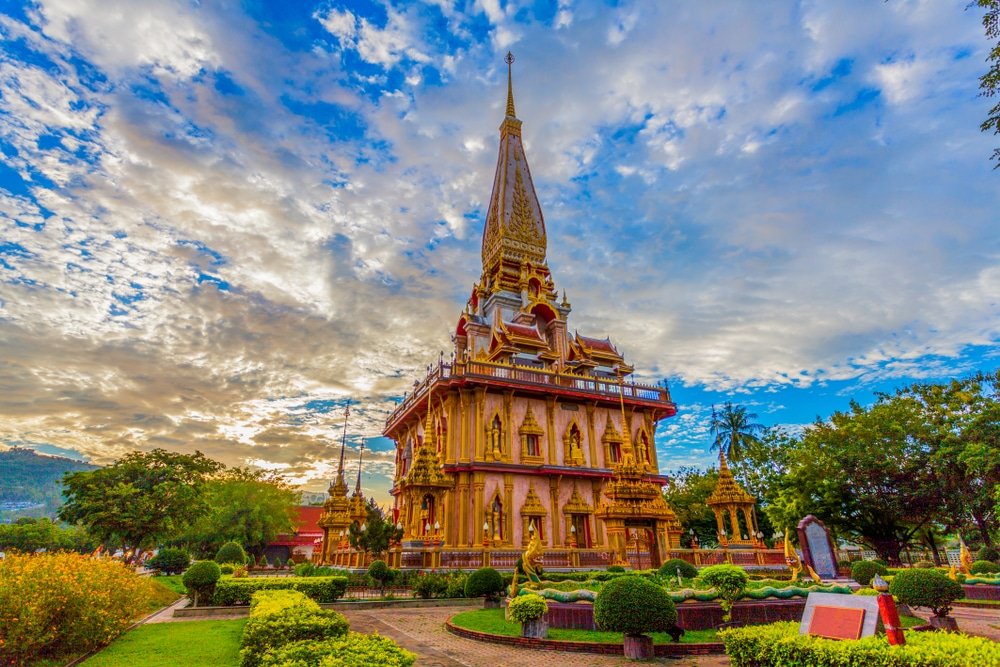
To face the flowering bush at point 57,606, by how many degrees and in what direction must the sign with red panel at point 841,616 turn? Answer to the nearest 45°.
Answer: approximately 90° to its right

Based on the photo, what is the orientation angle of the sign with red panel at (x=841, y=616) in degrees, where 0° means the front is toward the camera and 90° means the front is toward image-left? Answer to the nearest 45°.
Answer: approximately 0°

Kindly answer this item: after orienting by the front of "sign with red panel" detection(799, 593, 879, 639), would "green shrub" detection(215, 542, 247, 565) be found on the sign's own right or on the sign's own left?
on the sign's own right

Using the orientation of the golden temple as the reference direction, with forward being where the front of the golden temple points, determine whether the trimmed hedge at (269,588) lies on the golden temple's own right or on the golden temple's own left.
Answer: on the golden temple's own right

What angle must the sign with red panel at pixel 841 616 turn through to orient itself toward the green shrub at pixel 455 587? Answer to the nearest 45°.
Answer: approximately 135° to its right

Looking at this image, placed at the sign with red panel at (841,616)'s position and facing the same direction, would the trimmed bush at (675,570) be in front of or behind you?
behind
